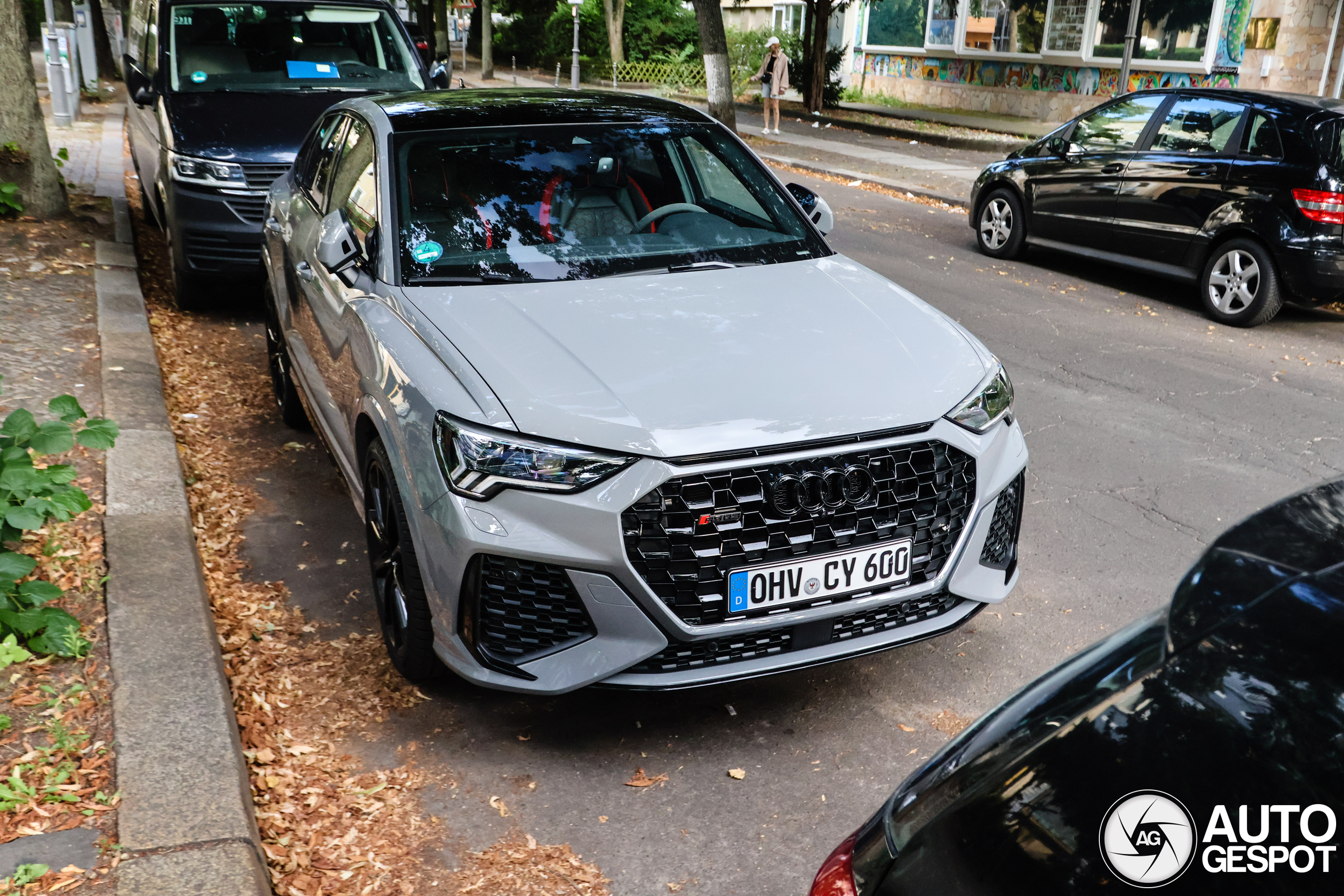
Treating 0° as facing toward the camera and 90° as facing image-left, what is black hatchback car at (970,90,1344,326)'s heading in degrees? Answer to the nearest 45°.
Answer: approximately 135°

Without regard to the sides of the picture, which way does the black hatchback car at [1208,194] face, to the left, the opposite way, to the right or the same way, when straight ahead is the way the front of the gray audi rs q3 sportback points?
the opposite way

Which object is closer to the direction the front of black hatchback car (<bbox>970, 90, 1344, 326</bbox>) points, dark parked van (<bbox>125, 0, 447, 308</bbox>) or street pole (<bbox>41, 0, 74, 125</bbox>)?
the street pole

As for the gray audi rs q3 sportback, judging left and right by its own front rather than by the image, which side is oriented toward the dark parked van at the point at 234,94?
back

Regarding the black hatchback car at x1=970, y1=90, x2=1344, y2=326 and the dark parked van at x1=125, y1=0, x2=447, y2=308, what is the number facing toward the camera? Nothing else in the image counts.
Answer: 1

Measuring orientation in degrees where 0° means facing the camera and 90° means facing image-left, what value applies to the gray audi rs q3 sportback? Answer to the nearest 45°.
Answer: approximately 315°

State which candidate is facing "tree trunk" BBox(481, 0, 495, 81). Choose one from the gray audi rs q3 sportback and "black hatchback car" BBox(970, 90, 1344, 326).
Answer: the black hatchback car

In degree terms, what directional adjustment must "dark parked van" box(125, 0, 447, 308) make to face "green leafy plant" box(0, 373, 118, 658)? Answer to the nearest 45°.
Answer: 0° — it already faces it

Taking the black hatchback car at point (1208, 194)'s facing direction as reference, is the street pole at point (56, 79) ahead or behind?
ahead

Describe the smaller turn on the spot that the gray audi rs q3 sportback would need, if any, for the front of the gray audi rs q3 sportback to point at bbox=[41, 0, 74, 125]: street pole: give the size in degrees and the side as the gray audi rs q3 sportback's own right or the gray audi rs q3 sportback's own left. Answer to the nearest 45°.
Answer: approximately 180°
